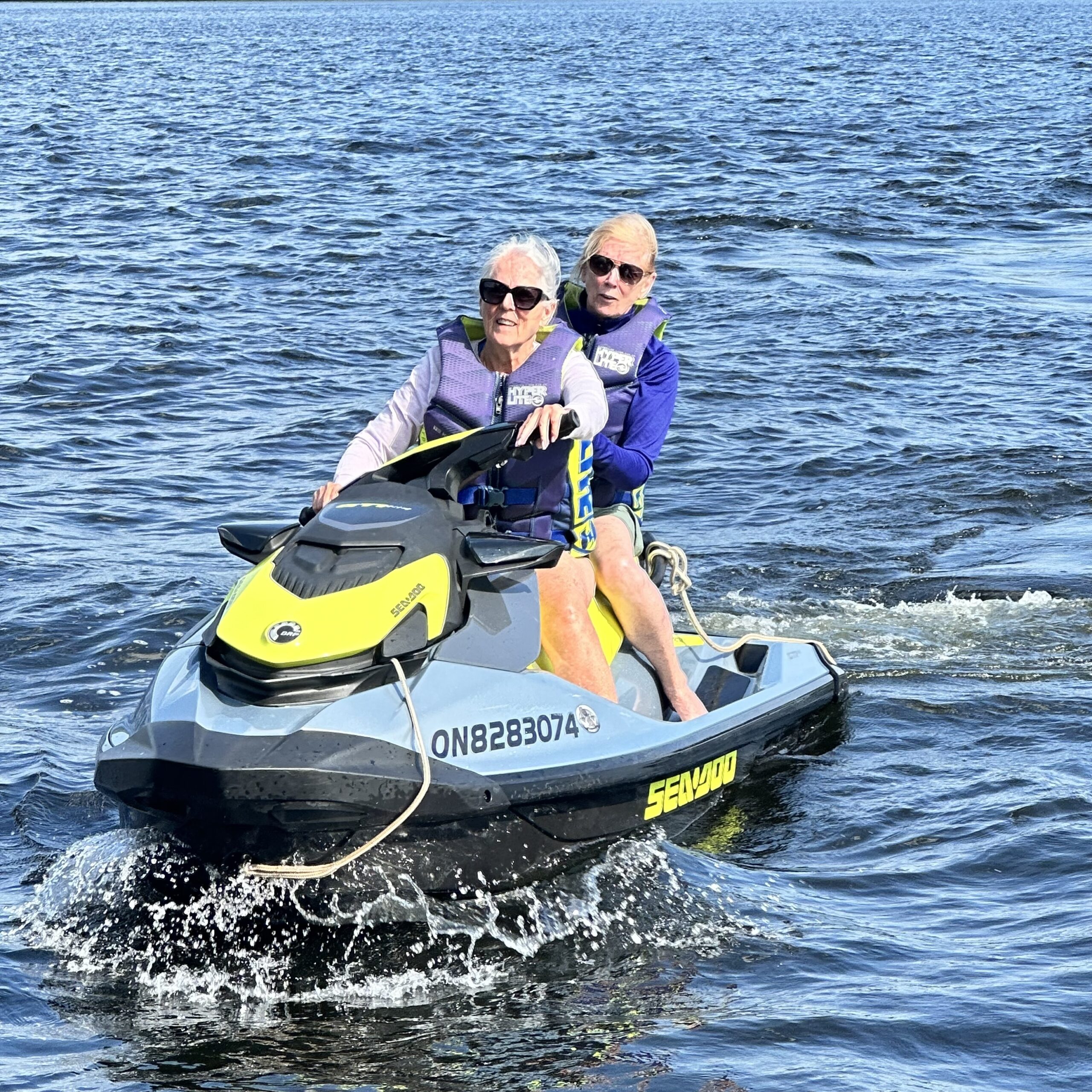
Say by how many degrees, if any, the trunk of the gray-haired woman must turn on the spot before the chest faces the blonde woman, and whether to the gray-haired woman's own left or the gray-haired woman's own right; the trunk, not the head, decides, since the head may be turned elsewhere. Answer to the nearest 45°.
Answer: approximately 180°

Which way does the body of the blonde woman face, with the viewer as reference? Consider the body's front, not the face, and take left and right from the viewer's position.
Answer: facing the viewer and to the left of the viewer
